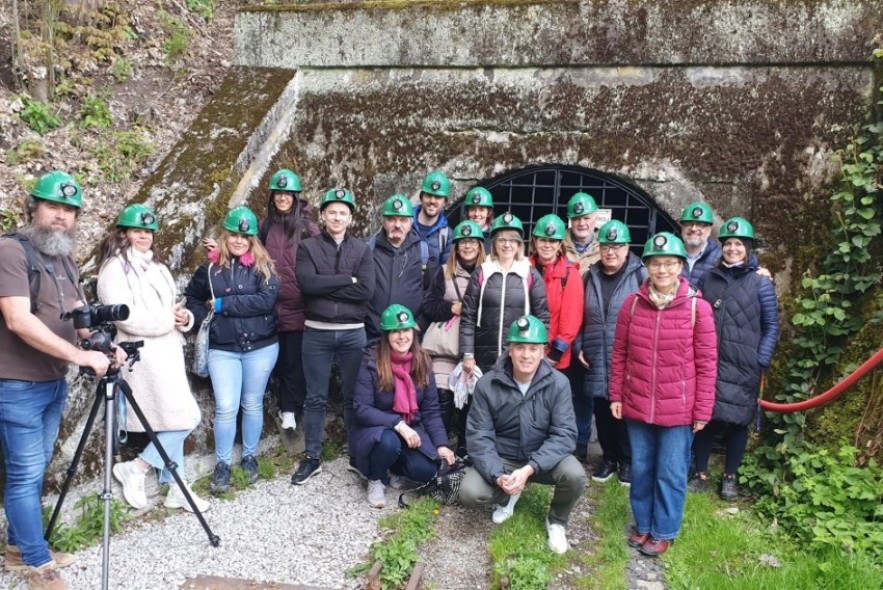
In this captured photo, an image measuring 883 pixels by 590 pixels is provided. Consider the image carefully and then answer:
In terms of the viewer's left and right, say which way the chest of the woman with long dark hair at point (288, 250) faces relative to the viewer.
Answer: facing the viewer

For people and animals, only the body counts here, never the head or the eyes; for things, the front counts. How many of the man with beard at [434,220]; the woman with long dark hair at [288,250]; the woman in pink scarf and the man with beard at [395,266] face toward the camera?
4

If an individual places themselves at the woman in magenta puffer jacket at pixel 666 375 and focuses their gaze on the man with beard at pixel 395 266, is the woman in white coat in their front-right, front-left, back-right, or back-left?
front-left

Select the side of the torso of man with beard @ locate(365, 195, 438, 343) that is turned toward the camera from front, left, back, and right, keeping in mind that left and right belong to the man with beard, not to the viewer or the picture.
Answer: front

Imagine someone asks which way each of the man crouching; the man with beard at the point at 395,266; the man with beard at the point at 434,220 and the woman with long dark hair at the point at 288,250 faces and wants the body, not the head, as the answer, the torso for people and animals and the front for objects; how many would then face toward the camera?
4

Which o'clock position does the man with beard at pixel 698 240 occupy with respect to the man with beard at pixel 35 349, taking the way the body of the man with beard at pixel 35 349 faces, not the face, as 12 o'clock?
the man with beard at pixel 698 240 is roughly at 11 o'clock from the man with beard at pixel 35 349.

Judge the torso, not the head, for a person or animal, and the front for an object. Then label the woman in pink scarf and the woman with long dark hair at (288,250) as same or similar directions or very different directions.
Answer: same or similar directions

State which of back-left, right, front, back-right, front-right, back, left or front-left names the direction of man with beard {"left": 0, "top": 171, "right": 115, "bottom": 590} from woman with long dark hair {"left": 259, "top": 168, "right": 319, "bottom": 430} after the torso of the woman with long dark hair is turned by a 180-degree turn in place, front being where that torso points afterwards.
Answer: back-left

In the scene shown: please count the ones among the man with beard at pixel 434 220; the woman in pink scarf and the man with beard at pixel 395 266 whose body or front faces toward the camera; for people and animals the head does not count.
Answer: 3

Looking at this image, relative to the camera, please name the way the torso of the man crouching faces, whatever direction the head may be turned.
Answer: toward the camera

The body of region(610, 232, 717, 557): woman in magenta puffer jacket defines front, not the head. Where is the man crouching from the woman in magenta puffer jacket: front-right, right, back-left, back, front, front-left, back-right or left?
right

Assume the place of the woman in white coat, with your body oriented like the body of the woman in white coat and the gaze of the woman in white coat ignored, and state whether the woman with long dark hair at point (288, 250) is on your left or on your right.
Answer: on your left
